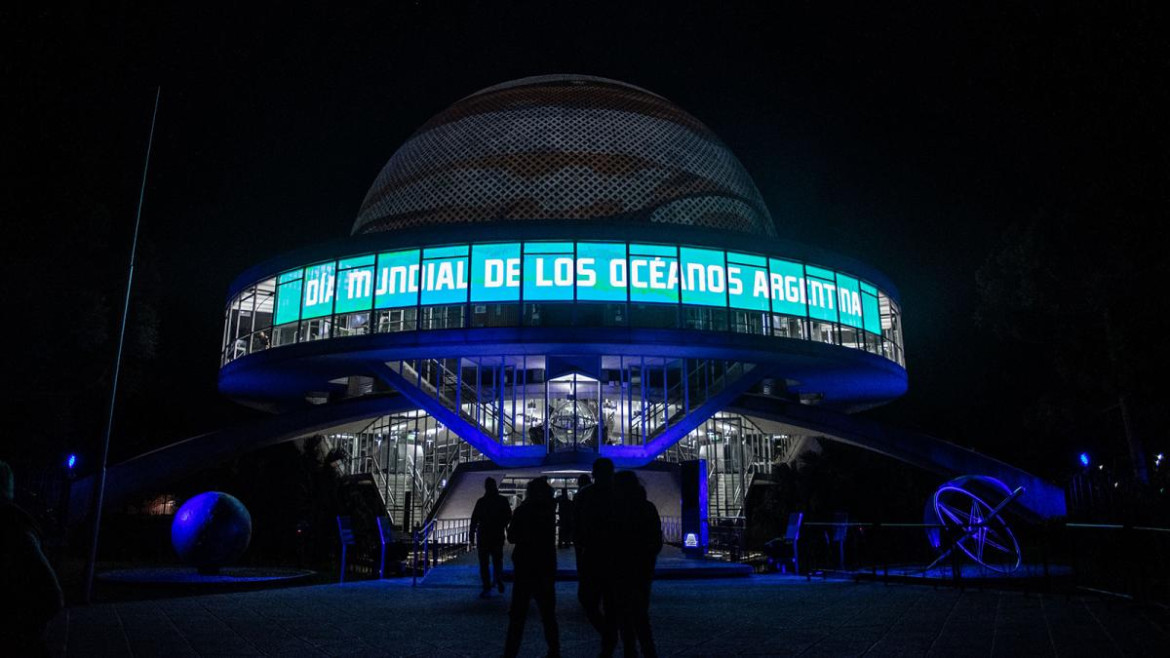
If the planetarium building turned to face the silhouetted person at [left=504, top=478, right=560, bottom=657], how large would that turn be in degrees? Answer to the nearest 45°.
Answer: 0° — it already faces them

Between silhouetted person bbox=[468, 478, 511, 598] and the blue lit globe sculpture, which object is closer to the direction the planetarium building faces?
the silhouetted person

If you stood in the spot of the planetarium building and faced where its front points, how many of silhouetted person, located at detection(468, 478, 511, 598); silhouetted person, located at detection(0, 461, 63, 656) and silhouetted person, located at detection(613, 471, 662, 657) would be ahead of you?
3

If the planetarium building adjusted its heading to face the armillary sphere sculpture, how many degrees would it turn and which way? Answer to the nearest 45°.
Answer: approximately 45° to its left

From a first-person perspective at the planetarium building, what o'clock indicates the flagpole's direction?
The flagpole is roughly at 1 o'clock from the planetarium building.

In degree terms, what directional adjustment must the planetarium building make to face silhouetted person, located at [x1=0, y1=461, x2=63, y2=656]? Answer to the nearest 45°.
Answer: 0° — it already faces them

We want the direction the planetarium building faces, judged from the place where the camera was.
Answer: facing the viewer

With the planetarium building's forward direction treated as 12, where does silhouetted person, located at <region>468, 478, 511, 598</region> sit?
The silhouetted person is roughly at 12 o'clock from the planetarium building.

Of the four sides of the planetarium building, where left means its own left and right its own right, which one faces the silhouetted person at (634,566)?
front

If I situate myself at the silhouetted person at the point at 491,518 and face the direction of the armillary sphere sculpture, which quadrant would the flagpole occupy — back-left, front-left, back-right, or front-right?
back-left

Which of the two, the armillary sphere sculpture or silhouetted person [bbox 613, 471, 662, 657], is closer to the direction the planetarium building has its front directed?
the silhouetted person

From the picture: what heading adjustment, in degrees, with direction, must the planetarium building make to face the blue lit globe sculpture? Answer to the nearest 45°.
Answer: approximately 45° to its right

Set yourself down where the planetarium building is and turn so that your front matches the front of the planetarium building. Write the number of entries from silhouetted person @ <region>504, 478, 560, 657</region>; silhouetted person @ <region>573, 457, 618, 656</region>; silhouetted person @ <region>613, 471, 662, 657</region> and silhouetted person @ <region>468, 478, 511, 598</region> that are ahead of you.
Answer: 4

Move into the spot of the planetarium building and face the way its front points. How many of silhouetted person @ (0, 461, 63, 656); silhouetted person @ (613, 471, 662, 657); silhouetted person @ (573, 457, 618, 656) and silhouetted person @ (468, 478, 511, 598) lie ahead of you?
4

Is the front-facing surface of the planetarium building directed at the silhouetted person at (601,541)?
yes
